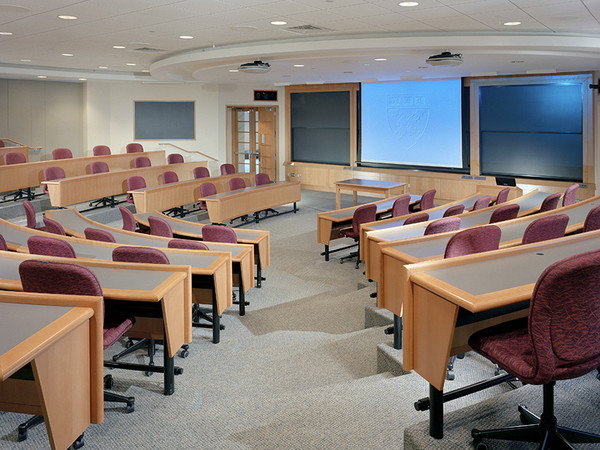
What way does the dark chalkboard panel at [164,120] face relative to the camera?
toward the camera

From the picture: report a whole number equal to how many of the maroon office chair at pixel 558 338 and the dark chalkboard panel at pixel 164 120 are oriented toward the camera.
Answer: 1

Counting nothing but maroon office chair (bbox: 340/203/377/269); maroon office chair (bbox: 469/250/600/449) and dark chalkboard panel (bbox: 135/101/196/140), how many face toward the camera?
1

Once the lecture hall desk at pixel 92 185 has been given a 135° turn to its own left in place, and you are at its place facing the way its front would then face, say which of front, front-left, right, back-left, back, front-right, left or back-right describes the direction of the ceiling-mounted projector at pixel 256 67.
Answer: back-right

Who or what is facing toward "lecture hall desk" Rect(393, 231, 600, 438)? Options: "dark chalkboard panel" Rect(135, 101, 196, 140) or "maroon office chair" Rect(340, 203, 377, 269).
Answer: the dark chalkboard panel

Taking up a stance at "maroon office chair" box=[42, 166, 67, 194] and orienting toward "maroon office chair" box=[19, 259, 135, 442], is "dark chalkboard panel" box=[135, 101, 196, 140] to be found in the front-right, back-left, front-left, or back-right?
back-left

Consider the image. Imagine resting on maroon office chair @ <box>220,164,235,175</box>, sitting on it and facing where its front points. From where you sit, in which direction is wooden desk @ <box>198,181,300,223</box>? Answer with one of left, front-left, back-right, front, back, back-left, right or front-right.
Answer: front-right

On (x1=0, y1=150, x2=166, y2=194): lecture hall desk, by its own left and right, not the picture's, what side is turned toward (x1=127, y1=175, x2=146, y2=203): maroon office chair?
back

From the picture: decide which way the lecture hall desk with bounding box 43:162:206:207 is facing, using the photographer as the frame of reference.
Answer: facing the viewer and to the right of the viewer

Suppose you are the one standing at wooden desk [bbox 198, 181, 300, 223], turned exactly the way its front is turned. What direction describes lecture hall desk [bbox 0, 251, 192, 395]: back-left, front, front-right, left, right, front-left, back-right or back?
front-right

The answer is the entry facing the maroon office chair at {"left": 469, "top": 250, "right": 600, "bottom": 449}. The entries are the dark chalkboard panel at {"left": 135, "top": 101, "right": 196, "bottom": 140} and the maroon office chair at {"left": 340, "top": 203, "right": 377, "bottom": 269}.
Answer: the dark chalkboard panel

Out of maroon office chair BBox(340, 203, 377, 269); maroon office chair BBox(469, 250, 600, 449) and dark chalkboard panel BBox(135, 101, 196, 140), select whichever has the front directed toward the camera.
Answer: the dark chalkboard panel
